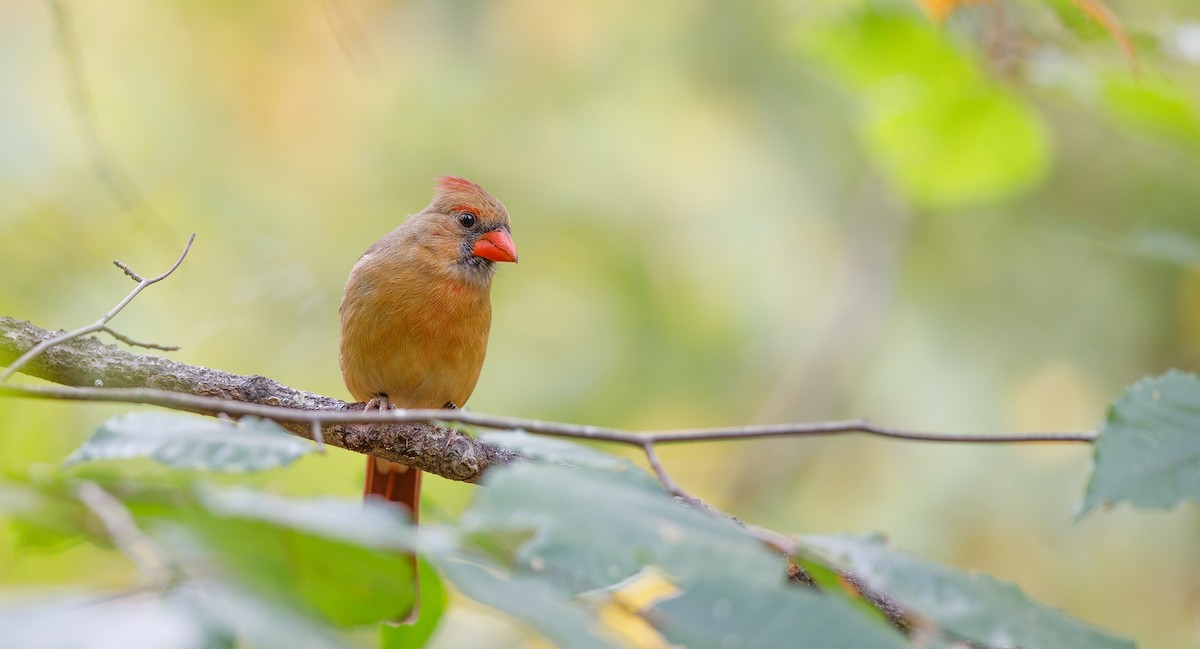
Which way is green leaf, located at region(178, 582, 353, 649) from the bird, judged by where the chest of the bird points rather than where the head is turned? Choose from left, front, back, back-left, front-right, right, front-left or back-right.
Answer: front-right

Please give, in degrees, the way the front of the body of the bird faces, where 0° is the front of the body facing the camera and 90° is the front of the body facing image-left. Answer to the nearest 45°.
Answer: approximately 315°

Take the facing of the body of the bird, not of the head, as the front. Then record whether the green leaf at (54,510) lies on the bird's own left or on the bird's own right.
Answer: on the bird's own right
